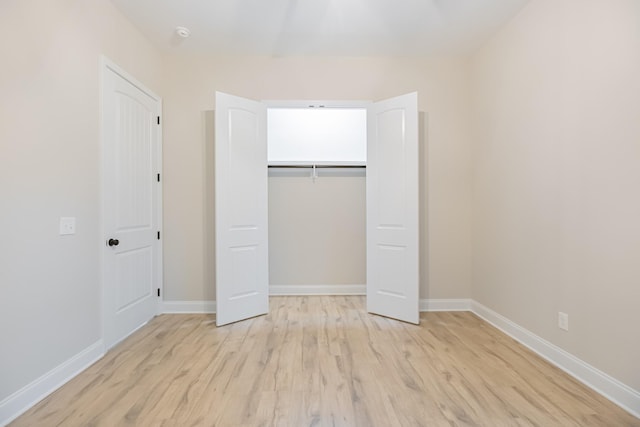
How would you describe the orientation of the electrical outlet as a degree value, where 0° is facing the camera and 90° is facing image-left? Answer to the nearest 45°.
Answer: approximately 45°

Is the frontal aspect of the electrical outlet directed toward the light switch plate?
yes

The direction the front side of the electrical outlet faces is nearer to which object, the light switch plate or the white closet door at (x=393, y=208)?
the light switch plate

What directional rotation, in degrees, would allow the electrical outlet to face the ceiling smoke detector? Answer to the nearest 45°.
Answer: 0° — it already faces it

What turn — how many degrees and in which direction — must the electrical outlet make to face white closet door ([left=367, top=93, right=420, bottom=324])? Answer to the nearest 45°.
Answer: approximately 45° to its right

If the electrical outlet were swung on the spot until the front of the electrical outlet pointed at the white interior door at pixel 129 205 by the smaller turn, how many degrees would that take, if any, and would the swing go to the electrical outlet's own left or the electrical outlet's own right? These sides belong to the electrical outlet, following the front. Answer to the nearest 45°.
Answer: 0° — it already faces it

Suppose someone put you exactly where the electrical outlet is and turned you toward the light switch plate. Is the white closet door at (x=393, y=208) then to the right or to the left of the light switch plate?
right
